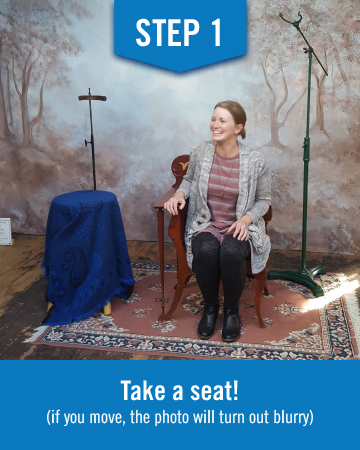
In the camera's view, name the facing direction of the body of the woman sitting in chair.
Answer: toward the camera

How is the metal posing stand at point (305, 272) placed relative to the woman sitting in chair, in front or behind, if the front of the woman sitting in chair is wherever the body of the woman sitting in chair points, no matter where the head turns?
behind

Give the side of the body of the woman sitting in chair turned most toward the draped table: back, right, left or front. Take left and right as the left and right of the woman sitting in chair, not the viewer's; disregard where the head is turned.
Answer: right

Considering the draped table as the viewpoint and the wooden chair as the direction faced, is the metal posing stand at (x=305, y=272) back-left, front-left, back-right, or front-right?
front-left
